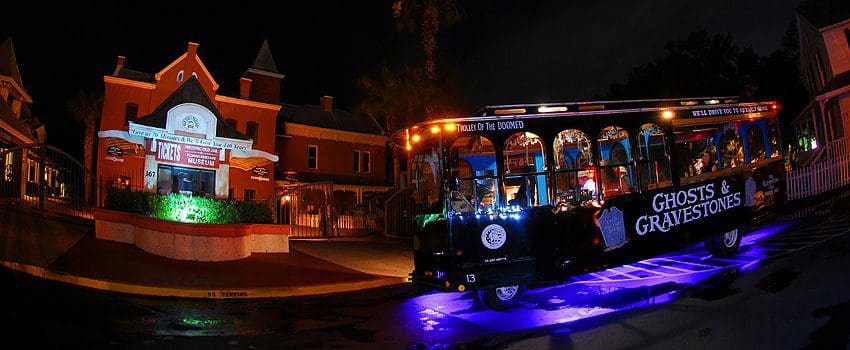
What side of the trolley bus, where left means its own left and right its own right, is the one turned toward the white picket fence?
back

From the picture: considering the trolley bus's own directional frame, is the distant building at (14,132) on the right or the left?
on its right

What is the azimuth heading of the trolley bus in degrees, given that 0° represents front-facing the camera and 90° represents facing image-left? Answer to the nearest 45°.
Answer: approximately 45°

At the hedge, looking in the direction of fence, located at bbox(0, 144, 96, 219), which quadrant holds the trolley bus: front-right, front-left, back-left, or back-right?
back-left

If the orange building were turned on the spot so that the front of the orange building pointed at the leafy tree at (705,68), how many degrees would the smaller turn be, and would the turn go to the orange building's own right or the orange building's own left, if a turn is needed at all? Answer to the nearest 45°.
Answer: approximately 90° to the orange building's own left

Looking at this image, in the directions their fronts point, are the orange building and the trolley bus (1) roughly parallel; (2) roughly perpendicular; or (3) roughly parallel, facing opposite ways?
roughly perpendicular

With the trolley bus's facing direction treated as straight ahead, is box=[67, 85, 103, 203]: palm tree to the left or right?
on its right

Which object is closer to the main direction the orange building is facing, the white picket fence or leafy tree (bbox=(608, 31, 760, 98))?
the white picket fence

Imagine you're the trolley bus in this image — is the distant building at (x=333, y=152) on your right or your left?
on your right

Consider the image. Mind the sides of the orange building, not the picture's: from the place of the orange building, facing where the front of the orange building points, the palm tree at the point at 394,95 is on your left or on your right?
on your left

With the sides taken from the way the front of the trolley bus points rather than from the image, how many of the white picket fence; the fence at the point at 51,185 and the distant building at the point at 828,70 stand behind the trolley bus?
2

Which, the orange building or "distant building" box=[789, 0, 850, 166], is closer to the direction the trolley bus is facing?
the orange building

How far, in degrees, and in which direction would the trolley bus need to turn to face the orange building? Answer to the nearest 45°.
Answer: approximately 90° to its right

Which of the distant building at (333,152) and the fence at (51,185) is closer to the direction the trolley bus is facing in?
the fence
